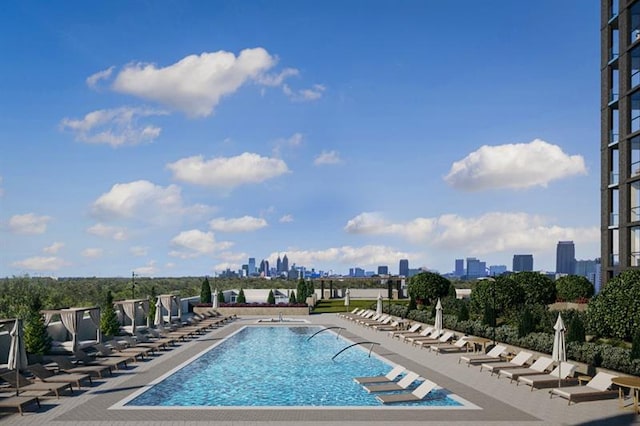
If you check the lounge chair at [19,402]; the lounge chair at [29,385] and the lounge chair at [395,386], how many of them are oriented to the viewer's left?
1

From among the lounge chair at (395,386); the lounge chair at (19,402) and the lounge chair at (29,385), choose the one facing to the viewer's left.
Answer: the lounge chair at (395,386)

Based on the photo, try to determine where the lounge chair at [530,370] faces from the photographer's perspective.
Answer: facing the viewer and to the left of the viewer

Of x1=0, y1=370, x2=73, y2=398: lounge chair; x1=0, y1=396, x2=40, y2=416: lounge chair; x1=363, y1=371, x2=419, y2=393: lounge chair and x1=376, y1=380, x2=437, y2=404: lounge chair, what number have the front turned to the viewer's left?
2

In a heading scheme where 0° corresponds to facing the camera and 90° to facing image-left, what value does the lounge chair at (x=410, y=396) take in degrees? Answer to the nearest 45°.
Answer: approximately 90°

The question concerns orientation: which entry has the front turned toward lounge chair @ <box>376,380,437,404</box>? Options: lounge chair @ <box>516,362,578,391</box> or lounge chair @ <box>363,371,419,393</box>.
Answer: lounge chair @ <box>516,362,578,391</box>

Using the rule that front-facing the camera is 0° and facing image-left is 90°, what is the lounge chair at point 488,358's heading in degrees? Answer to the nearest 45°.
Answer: approximately 45°

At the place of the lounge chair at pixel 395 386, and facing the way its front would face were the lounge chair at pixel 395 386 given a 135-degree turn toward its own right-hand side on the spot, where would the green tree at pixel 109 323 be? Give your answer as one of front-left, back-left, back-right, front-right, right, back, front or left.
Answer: left

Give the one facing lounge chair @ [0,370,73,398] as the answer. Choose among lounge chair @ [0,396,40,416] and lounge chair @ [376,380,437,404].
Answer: lounge chair @ [376,380,437,404]

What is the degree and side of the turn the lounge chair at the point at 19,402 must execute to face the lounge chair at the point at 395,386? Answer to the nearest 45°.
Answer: approximately 45° to its left
